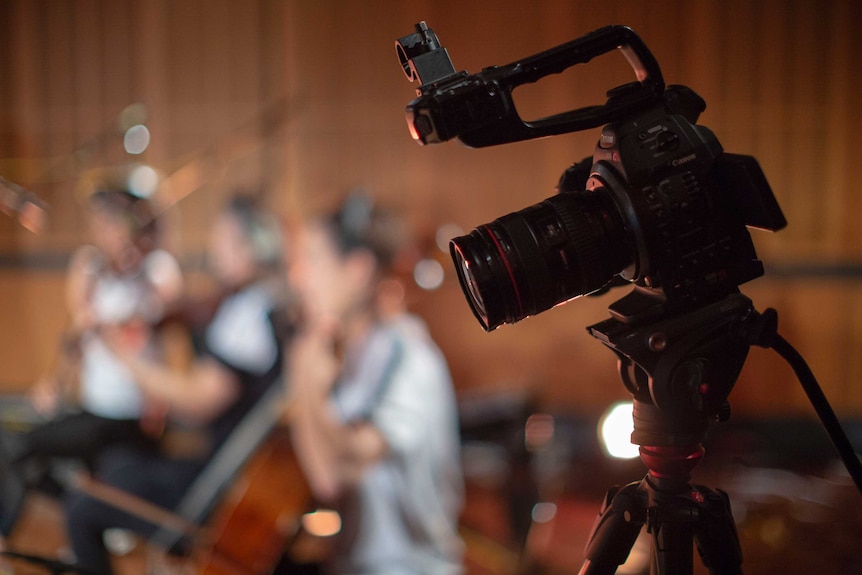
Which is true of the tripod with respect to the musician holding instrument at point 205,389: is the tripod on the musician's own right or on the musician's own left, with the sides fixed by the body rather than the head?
on the musician's own left

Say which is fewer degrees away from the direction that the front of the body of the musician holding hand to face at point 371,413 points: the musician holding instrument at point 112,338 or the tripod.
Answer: the musician holding instrument

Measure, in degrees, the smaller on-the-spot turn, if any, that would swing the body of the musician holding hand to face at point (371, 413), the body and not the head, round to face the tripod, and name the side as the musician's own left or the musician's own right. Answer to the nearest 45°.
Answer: approximately 90° to the musician's own left

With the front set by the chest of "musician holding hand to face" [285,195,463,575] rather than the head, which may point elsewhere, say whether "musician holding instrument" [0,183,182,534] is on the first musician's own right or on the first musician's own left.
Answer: on the first musician's own right

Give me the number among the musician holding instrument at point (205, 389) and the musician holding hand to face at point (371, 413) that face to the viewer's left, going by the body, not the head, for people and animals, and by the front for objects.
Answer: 2

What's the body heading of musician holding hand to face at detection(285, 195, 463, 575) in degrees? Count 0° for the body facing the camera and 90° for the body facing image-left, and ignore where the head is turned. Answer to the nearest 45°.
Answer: approximately 90°

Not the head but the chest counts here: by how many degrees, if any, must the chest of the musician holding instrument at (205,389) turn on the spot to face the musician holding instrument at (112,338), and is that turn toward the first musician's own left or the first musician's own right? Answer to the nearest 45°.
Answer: approximately 90° to the first musician's own right

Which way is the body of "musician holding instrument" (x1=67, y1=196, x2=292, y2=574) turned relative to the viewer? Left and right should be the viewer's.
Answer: facing to the left of the viewer
